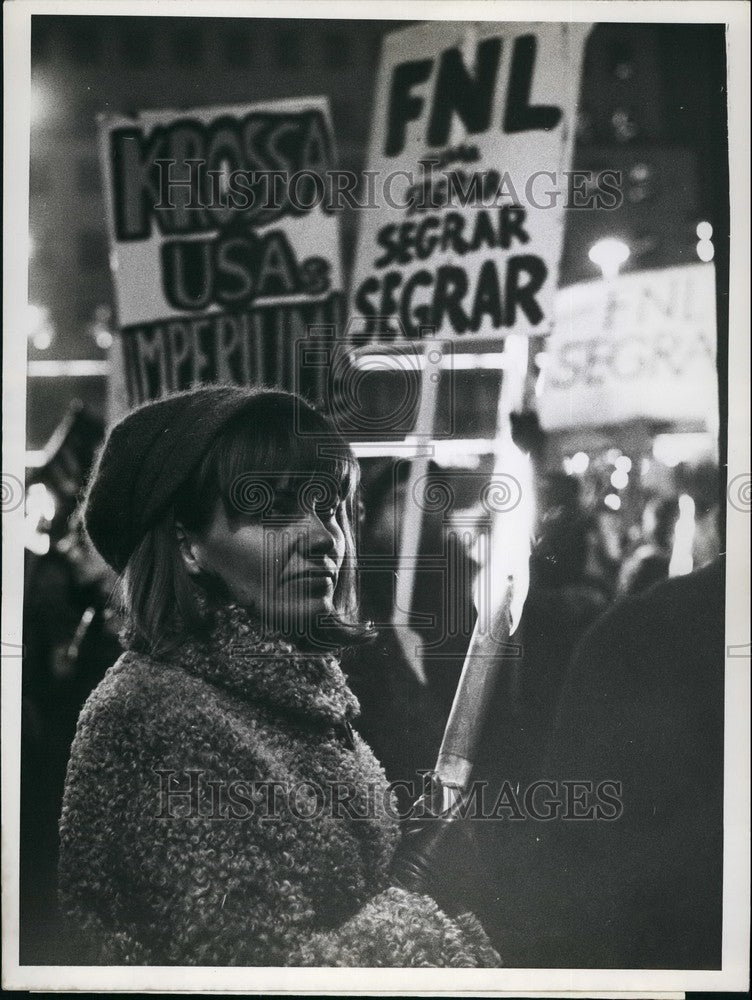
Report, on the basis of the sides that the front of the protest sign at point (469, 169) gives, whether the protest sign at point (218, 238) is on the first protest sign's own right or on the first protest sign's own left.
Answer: on the first protest sign's own right

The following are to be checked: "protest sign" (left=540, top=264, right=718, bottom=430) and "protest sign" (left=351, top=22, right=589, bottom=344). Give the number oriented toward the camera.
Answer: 2

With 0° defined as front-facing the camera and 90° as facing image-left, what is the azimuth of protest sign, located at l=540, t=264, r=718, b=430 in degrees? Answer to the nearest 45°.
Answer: approximately 0°

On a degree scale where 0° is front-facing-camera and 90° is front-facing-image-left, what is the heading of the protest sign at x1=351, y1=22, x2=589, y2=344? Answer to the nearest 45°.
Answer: approximately 0°

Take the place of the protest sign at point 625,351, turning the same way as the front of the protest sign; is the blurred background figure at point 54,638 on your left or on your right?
on your right
